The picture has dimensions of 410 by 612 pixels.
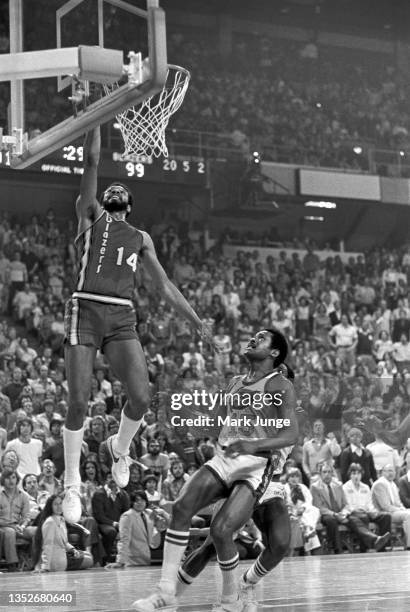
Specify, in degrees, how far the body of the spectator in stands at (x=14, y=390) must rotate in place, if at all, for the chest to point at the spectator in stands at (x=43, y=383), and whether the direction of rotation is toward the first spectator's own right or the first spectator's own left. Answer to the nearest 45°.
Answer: approximately 135° to the first spectator's own left

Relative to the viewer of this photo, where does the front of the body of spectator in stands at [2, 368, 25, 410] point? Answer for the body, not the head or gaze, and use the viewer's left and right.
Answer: facing the viewer

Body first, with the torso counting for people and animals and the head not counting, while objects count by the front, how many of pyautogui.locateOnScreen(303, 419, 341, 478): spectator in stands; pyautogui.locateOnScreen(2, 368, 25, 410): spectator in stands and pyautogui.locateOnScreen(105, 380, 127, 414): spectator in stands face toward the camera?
3

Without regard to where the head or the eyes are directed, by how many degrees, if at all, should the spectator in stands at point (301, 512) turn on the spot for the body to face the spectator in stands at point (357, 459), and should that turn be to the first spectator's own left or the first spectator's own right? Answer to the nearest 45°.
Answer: approximately 135° to the first spectator's own left

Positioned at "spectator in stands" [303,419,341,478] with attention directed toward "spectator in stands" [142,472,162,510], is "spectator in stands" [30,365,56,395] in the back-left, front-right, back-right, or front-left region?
front-right

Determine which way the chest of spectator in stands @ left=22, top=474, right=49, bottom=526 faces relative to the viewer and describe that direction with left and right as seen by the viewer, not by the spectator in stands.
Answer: facing the viewer and to the right of the viewer

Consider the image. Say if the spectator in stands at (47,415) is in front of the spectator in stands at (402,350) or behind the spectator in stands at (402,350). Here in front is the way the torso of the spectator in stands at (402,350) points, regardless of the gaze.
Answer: in front

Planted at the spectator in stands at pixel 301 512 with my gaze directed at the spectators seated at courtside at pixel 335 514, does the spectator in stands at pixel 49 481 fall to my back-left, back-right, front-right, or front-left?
back-left

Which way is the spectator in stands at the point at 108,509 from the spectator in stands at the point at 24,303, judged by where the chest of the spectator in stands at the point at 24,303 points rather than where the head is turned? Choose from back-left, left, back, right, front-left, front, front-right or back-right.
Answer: front

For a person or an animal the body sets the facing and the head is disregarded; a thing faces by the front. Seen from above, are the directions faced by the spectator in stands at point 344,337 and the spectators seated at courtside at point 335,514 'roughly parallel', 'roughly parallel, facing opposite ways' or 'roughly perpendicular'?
roughly parallel

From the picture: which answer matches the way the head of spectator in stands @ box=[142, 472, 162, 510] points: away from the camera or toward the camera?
toward the camera

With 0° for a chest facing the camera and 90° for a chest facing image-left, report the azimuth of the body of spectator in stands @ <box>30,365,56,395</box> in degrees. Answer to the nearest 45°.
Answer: approximately 0°

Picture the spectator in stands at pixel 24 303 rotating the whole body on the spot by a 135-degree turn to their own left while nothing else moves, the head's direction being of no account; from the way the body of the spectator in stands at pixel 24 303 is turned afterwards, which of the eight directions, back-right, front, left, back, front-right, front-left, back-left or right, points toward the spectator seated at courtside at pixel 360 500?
right

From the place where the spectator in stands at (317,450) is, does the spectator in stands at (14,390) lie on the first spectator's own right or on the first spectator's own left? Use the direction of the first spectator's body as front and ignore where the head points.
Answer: on the first spectator's own right

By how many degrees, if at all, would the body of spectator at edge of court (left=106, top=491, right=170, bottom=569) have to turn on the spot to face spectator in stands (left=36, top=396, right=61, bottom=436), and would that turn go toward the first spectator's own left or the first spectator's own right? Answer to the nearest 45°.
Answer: approximately 180°

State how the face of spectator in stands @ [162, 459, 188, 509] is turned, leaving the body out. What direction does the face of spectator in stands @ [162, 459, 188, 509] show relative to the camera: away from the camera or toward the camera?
toward the camera

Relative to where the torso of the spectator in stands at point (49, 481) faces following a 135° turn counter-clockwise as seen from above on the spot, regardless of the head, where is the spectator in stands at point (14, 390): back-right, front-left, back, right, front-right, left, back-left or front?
front-left

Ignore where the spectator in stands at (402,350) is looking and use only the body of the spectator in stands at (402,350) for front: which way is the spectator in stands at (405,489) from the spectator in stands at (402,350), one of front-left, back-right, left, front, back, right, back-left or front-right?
front

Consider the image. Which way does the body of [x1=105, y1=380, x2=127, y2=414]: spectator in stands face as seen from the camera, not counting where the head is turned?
toward the camera
